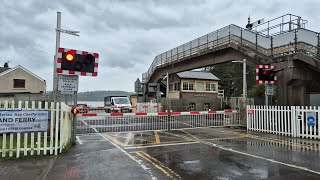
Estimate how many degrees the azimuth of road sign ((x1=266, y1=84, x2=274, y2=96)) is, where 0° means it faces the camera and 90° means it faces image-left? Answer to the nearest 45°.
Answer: approximately 0°

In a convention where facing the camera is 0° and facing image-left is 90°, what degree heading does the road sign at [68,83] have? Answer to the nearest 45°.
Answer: approximately 0°

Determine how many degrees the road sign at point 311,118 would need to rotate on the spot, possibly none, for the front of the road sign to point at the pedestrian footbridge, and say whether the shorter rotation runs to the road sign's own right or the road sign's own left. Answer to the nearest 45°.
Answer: approximately 180°

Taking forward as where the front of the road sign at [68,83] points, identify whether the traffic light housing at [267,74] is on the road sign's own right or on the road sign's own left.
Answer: on the road sign's own left

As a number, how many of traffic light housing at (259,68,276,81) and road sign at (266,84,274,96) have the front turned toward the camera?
2

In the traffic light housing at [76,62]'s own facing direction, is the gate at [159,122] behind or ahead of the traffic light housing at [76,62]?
behind

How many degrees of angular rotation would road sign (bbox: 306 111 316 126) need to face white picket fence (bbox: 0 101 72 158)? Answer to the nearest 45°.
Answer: approximately 45° to its right
